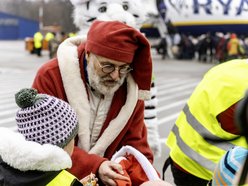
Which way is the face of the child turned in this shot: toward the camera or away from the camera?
away from the camera

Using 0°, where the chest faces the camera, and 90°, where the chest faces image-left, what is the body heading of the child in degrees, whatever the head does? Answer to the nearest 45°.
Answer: approximately 225°

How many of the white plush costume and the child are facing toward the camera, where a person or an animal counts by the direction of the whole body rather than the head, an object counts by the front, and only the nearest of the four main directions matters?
1

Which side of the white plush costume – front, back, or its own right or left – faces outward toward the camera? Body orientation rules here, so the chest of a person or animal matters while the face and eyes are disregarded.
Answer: front

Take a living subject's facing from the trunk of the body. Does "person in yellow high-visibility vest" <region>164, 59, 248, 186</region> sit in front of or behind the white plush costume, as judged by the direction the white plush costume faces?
in front

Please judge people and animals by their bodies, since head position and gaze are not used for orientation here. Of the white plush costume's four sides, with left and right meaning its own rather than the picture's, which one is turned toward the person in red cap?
front

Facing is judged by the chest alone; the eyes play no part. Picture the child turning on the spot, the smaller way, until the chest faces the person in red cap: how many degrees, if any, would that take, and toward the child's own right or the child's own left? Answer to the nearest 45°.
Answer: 0° — they already face them

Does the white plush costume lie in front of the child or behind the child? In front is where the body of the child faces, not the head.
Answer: in front

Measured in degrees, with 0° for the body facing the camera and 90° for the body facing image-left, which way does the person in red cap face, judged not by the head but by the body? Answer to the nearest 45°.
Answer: approximately 315°

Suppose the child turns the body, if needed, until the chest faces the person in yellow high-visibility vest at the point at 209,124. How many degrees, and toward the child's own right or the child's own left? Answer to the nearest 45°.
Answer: approximately 45° to the child's own right
